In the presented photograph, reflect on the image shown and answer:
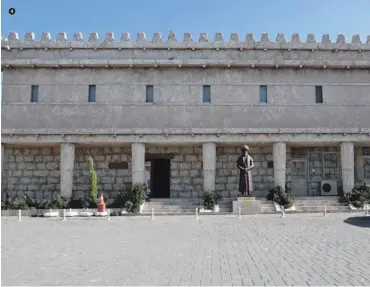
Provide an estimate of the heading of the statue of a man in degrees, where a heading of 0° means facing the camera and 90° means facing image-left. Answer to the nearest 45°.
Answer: approximately 0°

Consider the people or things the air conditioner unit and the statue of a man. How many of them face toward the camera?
2

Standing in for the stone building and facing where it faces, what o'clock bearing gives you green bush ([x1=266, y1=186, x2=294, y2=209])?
The green bush is roughly at 10 o'clock from the stone building.

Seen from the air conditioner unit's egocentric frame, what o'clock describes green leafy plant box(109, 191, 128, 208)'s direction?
The green leafy plant is roughly at 2 o'clock from the air conditioner unit.

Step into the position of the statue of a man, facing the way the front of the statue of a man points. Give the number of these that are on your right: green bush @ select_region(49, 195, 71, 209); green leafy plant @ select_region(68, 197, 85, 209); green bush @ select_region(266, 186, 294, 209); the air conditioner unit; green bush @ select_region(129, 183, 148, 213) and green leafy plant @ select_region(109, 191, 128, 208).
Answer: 4

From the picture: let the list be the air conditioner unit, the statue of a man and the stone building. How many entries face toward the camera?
3

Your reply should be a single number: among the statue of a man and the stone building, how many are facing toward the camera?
2

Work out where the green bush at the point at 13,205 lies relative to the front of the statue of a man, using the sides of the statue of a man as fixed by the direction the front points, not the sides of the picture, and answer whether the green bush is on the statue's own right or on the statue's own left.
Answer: on the statue's own right

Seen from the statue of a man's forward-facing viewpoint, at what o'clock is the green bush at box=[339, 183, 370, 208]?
The green bush is roughly at 8 o'clock from the statue of a man.

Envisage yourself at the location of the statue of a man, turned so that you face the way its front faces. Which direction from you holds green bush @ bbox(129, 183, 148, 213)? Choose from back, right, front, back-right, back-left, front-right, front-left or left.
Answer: right

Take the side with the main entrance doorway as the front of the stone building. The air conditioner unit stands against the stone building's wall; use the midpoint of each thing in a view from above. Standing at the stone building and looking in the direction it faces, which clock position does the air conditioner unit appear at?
The air conditioner unit is roughly at 9 o'clock from the stone building.
